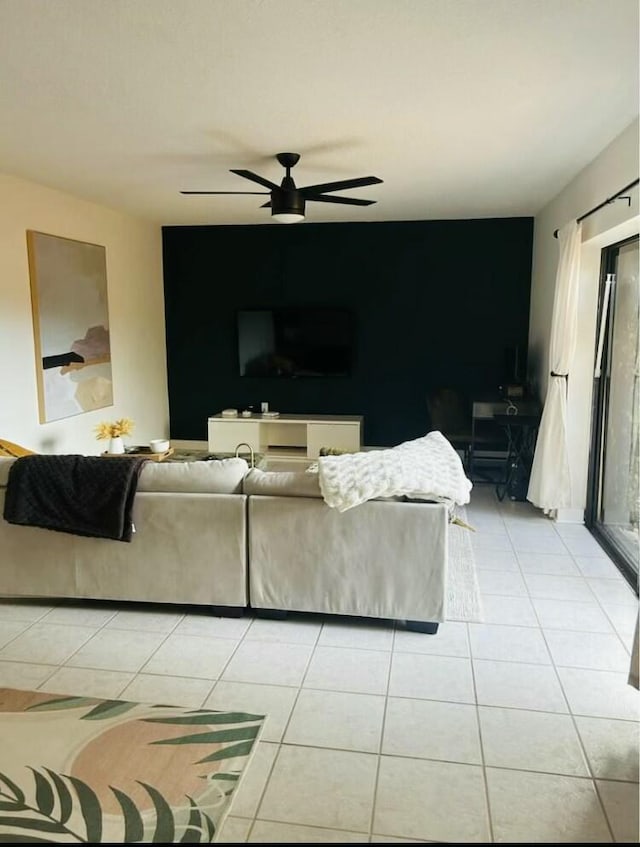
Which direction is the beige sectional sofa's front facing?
away from the camera

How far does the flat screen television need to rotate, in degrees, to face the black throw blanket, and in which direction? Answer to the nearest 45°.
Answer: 0° — it already faces it

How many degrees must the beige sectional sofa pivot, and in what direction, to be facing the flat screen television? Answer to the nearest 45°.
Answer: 0° — it already faces it

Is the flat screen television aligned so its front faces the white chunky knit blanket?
yes

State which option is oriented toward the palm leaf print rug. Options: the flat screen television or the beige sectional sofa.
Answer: the flat screen television

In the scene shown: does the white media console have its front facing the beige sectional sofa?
yes

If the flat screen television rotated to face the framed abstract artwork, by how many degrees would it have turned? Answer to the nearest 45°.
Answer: approximately 45° to its right

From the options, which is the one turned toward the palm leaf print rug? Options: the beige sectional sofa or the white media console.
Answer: the white media console

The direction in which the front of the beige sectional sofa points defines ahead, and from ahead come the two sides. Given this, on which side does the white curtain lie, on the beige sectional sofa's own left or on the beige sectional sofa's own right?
on the beige sectional sofa's own right

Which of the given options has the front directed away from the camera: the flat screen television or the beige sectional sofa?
the beige sectional sofa

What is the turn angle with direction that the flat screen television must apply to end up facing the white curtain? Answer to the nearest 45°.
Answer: approximately 45° to its left

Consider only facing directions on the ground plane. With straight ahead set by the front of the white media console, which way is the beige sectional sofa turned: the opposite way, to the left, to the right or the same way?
the opposite way

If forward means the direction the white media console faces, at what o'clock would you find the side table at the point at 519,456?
The side table is roughly at 10 o'clock from the white media console.

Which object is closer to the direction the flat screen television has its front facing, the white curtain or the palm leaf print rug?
the palm leaf print rug
